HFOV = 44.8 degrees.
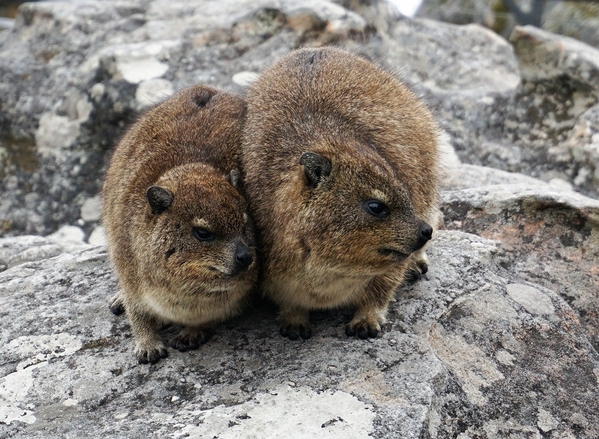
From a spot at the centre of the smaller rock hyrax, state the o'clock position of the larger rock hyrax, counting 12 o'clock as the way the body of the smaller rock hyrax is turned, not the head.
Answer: The larger rock hyrax is roughly at 9 o'clock from the smaller rock hyrax.

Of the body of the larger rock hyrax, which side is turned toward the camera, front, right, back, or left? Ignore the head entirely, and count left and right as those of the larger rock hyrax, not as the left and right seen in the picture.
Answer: front

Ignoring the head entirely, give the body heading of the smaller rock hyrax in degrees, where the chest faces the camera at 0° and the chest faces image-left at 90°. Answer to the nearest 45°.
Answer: approximately 0°

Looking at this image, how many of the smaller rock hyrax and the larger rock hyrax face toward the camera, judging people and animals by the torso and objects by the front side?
2

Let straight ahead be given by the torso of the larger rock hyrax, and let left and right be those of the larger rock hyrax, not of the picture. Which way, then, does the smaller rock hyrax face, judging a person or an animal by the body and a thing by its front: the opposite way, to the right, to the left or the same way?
the same way

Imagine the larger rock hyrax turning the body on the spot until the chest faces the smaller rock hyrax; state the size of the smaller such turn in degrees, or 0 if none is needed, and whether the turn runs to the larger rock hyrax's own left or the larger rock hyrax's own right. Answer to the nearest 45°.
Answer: approximately 90° to the larger rock hyrax's own right
